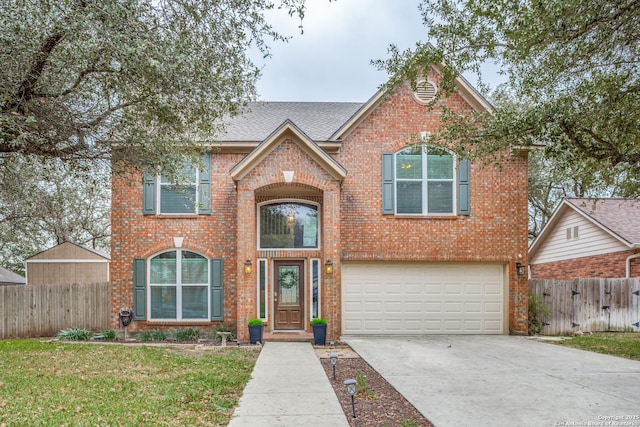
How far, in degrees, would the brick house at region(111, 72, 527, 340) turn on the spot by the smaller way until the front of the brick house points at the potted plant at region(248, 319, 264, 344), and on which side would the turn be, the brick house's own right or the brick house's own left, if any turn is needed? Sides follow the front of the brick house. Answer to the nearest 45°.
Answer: approximately 45° to the brick house's own right

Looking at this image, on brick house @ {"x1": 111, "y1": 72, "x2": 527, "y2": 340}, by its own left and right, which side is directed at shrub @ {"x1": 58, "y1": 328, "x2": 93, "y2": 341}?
right

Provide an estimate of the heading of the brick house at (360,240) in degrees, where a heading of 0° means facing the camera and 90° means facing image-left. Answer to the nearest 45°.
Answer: approximately 0°

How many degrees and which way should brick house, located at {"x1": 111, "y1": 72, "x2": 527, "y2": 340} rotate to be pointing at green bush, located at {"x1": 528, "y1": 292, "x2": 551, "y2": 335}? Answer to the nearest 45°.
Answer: approximately 90° to its left

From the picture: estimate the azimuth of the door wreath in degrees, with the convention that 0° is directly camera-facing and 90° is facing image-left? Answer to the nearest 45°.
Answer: approximately 0°

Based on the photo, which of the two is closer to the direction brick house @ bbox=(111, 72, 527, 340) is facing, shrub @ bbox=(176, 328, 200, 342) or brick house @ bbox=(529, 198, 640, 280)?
the shrub

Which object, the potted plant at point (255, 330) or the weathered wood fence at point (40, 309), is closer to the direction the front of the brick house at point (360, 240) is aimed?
the potted plant
